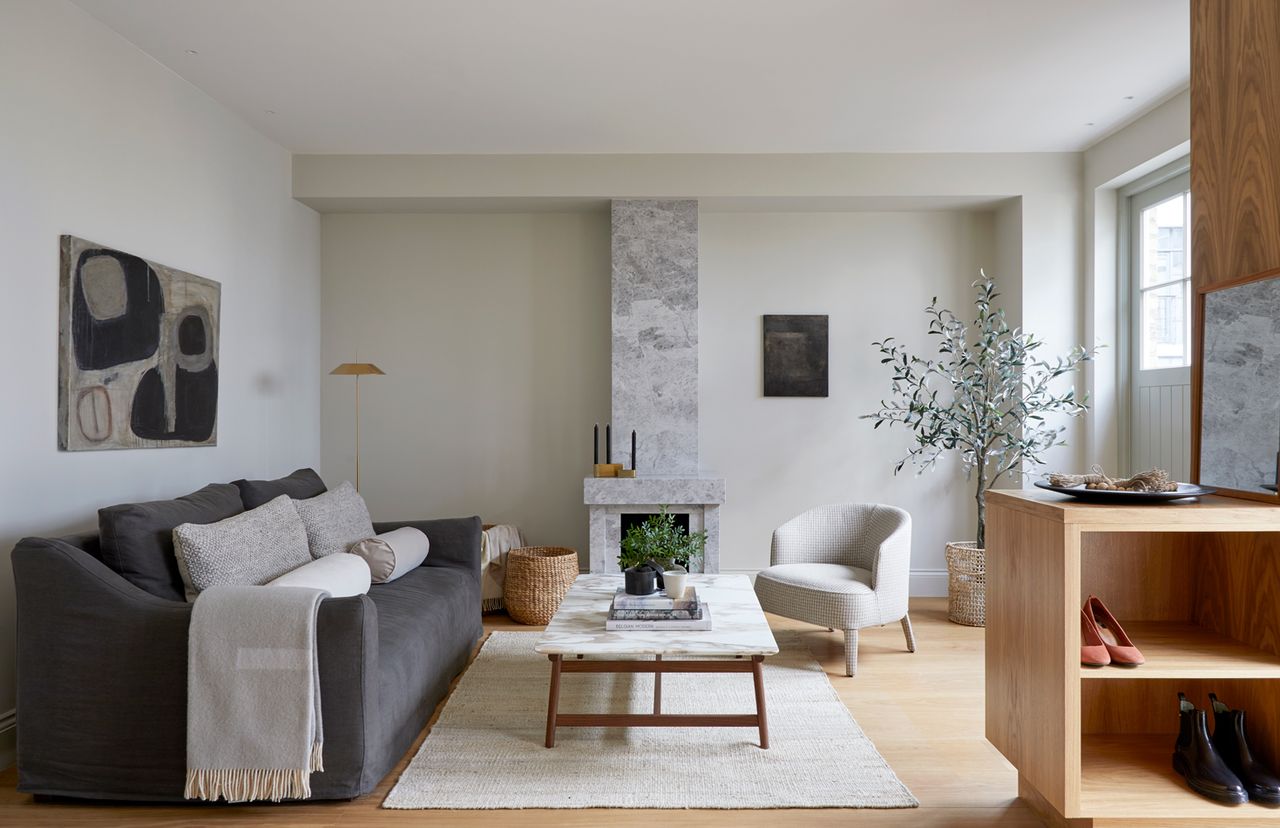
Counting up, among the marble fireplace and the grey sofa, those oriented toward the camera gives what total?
1

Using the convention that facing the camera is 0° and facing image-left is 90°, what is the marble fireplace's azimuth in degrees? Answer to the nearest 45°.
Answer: approximately 0°

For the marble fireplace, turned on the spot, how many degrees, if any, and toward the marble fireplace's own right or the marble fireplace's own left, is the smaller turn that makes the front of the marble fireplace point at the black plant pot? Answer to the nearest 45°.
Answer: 0° — it already faces it

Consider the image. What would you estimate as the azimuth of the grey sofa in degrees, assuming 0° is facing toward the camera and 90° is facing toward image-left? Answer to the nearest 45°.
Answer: approximately 270°

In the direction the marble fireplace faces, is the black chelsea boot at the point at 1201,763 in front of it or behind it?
in front

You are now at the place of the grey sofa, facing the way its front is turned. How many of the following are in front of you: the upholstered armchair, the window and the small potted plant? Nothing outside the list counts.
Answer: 3

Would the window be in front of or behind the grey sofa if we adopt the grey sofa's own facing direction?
in front

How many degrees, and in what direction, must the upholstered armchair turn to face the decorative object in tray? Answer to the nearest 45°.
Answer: approximately 90° to its left

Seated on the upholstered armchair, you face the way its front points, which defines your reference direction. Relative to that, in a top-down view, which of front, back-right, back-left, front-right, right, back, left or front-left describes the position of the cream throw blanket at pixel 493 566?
front-right

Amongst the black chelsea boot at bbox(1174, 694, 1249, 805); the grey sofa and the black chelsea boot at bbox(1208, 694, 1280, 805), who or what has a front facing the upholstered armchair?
the grey sofa

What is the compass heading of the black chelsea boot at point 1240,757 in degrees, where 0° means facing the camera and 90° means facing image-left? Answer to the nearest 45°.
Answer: approximately 315°
